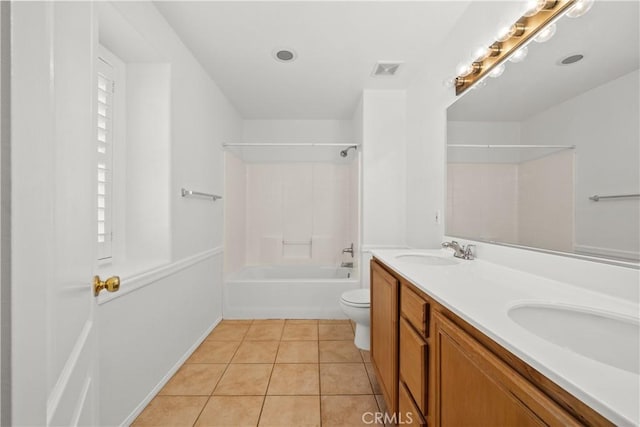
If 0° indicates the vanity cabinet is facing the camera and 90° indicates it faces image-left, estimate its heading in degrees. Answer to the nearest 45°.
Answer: approximately 45°

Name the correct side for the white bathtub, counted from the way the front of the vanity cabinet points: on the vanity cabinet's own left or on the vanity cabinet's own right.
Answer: on the vanity cabinet's own right

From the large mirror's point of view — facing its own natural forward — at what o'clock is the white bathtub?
The white bathtub is roughly at 2 o'clock from the large mirror.

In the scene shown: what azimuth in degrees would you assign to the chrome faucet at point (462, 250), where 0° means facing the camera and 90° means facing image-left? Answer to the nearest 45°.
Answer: approximately 45°

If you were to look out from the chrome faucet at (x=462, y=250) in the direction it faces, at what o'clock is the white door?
The white door is roughly at 11 o'clock from the chrome faucet.

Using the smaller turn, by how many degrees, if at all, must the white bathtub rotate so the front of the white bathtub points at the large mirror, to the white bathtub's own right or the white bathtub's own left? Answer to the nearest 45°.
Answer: approximately 45° to the white bathtub's own left
